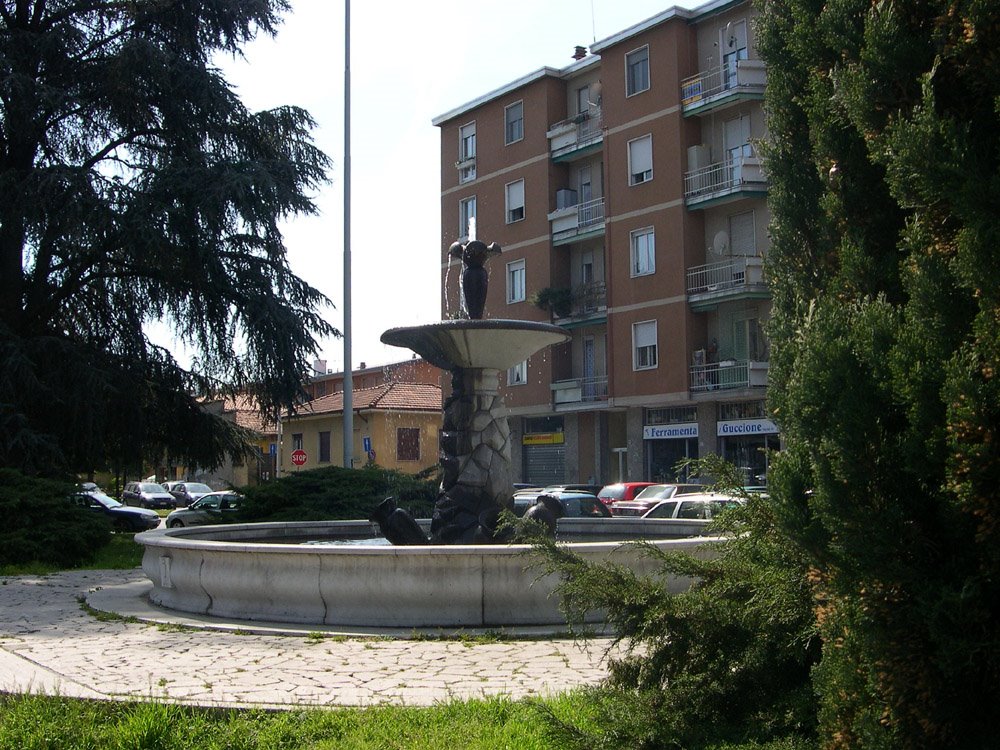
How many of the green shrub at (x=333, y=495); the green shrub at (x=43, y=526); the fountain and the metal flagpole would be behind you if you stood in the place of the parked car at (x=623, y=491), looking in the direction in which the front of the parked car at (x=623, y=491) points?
0

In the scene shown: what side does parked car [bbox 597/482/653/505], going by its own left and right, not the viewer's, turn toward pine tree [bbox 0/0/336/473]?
back

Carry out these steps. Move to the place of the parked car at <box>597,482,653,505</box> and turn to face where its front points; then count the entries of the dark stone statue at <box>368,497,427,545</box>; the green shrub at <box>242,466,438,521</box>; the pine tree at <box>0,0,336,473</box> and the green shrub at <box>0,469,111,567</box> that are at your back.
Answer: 0

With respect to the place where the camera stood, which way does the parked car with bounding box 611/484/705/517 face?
facing the viewer and to the left of the viewer

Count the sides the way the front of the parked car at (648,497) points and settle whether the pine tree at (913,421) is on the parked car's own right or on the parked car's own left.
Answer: on the parked car's own left

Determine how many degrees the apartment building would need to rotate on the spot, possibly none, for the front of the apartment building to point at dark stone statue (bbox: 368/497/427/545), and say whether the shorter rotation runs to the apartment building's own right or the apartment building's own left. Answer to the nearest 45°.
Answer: approximately 45° to the apartment building's own left

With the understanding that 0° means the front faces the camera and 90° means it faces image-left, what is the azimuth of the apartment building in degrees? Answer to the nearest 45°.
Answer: approximately 45°

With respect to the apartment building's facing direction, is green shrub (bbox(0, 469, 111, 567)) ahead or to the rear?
ahead

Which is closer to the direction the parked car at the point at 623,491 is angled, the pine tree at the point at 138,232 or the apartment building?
the pine tree

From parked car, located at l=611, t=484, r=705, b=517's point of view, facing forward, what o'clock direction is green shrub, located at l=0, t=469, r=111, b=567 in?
The green shrub is roughly at 12 o'clock from the parked car.

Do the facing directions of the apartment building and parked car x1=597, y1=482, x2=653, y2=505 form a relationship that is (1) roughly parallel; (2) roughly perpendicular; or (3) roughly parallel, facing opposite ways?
roughly parallel

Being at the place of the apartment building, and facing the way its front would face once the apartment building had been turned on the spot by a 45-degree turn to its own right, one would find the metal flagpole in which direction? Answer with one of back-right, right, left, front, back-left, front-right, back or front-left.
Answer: front-left
